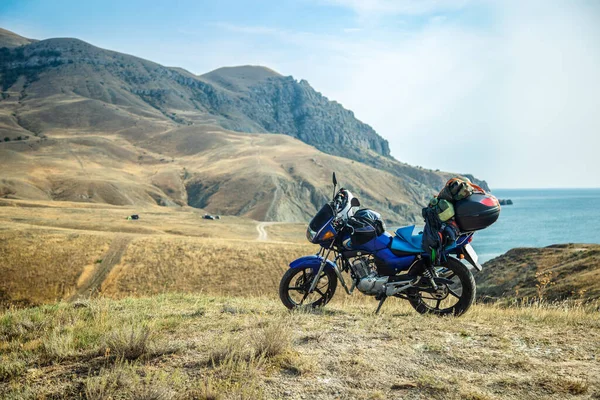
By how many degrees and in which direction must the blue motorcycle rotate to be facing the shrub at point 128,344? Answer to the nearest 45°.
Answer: approximately 45° to its left

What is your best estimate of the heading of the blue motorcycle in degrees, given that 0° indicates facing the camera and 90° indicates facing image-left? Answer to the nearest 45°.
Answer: approximately 90°
